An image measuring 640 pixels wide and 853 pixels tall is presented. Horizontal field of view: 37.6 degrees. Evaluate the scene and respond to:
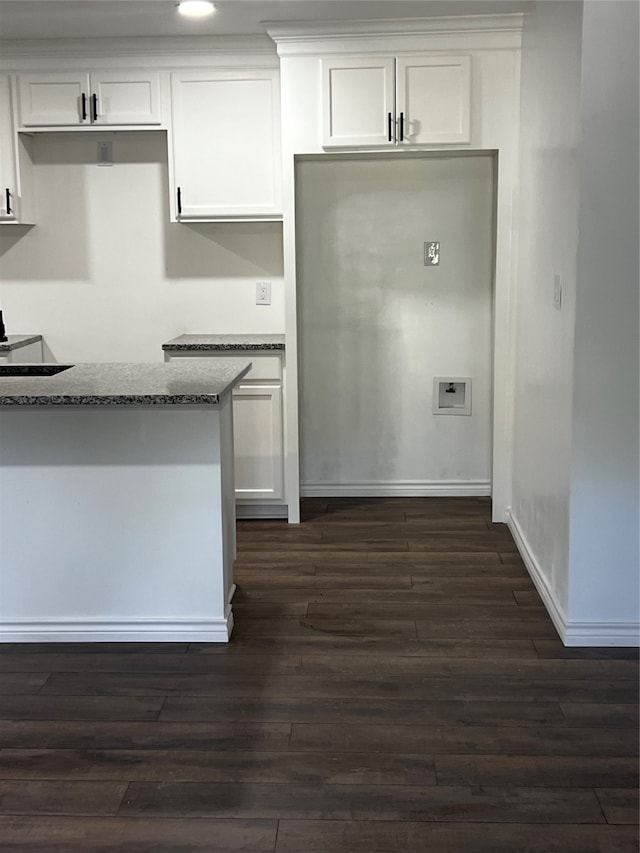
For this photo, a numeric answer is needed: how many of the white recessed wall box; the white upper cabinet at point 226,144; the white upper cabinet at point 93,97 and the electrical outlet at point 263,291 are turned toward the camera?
4

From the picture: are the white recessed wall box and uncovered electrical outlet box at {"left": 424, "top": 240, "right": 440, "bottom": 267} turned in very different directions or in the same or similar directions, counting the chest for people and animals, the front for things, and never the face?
same or similar directions

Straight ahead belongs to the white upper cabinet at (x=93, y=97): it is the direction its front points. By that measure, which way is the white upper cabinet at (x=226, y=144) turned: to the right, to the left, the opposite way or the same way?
the same way

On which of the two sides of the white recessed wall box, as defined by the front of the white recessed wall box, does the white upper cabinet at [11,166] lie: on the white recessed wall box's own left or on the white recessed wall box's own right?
on the white recessed wall box's own right

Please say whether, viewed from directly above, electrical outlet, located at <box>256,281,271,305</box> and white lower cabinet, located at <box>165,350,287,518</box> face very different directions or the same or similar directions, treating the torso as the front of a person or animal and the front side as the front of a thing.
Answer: same or similar directions

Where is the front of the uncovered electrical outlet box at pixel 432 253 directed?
toward the camera

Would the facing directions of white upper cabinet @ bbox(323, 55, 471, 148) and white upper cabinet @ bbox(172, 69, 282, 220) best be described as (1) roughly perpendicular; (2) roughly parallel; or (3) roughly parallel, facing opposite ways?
roughly parallel

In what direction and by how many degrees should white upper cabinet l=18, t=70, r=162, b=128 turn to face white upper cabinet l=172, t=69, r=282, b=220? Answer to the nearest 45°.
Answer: approximately 90° to its left

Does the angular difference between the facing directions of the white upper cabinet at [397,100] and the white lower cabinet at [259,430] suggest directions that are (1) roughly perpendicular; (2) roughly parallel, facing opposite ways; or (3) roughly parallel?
roughly parallel

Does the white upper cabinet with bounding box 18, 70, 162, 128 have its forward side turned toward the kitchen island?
yes

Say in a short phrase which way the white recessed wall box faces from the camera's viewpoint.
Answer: facing the viewer
